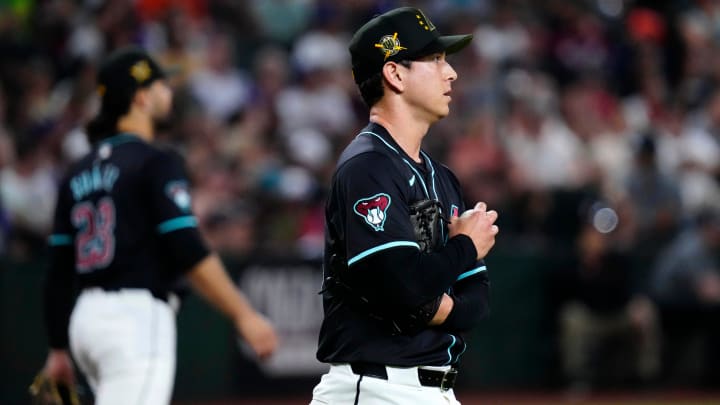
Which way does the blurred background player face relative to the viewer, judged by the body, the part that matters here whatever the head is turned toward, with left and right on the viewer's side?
facing away from the viewer and to the right of the viewer

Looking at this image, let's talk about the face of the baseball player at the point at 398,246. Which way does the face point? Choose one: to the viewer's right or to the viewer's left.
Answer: to the viewer's right

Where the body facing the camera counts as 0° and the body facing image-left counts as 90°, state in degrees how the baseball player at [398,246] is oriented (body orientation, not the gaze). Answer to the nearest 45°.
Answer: approximately 315°

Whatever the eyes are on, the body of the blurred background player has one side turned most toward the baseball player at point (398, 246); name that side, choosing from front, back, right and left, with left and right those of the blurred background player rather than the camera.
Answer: right

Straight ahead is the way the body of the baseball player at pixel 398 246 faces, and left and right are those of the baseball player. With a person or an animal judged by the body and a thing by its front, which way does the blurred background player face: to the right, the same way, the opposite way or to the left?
to the left
